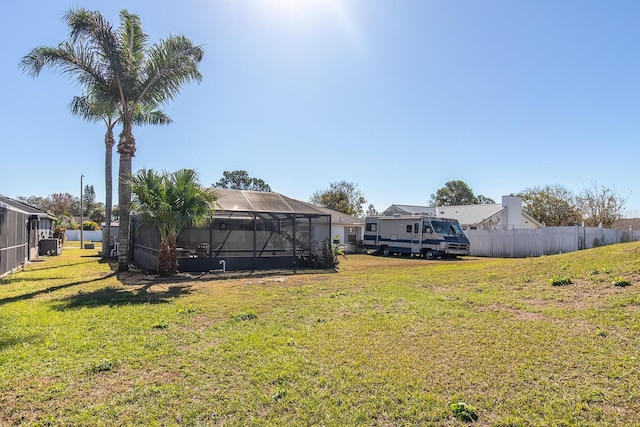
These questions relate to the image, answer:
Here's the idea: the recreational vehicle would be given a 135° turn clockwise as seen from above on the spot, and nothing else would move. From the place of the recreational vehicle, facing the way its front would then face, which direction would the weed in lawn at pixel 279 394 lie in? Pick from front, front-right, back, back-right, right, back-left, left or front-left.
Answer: left

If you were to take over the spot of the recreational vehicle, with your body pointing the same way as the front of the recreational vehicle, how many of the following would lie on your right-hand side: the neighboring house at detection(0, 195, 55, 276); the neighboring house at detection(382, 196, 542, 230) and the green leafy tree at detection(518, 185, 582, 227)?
1

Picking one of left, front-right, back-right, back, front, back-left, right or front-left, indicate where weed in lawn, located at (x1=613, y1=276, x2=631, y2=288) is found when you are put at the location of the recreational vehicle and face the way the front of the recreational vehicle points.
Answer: front-right

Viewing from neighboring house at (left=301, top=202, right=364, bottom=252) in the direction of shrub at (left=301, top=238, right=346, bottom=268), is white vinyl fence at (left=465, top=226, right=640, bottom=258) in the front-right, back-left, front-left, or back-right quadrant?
front-left

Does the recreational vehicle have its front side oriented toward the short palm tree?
no

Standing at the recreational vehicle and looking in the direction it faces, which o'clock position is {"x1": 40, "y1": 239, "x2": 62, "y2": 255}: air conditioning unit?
The air conditioning unit is roughly at 4 o'clock from the recreational vehicle.

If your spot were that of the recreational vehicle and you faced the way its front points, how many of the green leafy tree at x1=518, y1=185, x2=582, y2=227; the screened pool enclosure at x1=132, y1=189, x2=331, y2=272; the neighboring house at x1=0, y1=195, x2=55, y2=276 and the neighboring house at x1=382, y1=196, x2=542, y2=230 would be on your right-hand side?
2

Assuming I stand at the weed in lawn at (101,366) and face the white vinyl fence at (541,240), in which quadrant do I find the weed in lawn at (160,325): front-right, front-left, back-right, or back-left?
front-left

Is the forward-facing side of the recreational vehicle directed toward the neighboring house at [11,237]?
no

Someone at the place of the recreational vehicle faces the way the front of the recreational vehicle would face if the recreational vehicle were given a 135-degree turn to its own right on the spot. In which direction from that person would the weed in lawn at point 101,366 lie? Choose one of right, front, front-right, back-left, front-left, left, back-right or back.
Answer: left

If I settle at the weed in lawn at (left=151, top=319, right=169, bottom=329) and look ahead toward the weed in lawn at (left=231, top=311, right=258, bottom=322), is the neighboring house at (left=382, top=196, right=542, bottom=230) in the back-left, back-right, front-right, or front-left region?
front-left

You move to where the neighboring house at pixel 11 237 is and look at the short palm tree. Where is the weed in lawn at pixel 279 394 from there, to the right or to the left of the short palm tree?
right

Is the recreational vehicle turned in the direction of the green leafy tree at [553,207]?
no

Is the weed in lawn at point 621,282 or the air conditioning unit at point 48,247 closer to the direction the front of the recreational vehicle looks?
the weed in lawn

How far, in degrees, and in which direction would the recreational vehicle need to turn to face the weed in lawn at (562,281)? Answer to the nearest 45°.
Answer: approximately 45° to its right

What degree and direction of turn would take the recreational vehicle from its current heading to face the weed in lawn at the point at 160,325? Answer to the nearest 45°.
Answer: approximately 45° to its right

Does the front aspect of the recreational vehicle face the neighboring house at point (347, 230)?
no
